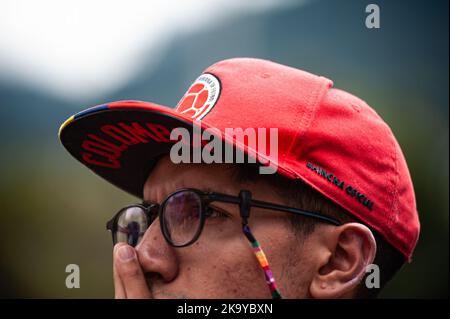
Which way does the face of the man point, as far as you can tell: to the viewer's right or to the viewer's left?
to the viewer's left
